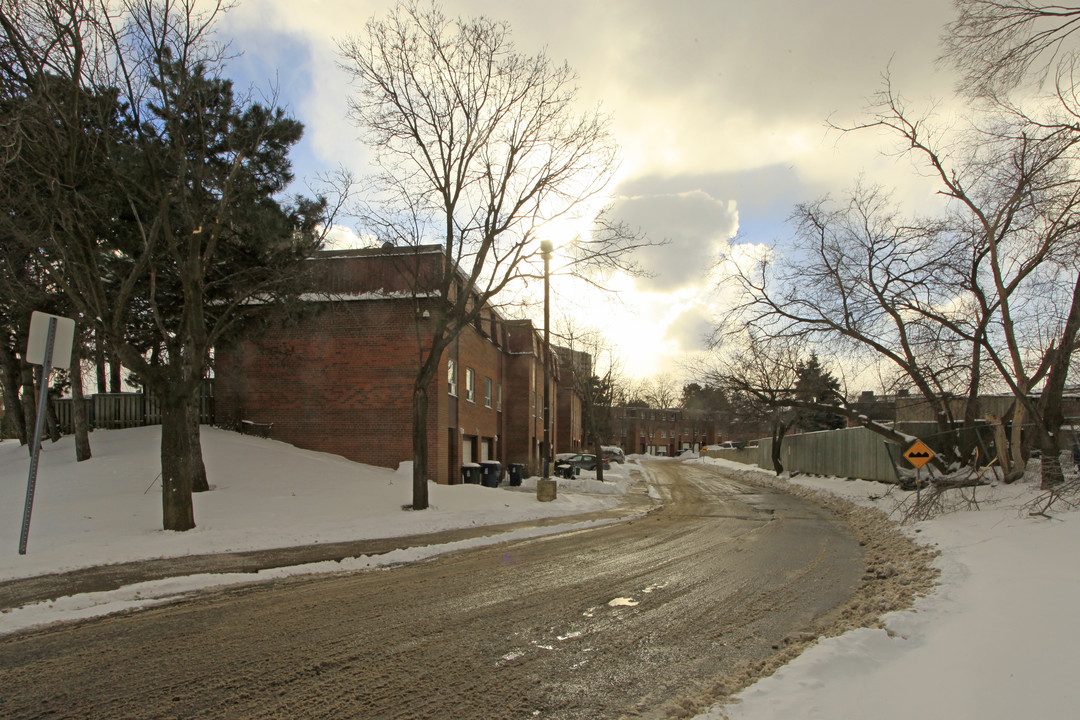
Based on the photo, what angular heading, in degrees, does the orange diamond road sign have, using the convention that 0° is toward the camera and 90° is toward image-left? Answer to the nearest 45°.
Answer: approximately 0°

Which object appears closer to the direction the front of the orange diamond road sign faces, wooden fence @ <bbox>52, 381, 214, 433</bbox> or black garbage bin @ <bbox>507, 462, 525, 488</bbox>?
the wooden fence

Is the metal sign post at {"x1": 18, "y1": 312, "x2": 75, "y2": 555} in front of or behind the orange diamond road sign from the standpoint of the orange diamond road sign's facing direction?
in front

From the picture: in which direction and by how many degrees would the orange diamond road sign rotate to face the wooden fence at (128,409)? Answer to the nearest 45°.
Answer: approximately 90° to its right

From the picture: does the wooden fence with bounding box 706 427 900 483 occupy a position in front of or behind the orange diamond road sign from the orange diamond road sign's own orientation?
behind

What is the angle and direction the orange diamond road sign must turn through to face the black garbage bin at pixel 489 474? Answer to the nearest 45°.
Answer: approximately 90° to its right

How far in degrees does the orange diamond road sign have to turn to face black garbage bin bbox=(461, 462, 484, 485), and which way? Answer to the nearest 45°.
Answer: approximately 90° to its right

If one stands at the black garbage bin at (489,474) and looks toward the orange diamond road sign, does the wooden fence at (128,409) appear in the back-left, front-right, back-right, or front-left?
back-right
